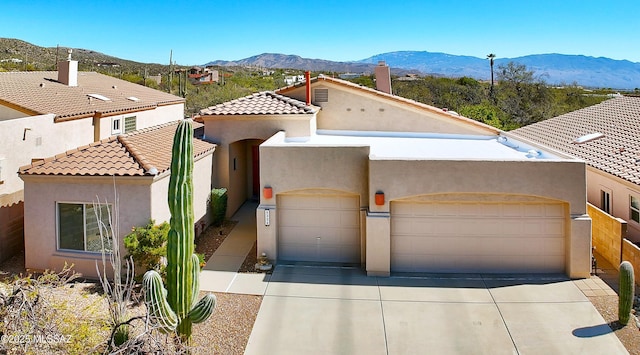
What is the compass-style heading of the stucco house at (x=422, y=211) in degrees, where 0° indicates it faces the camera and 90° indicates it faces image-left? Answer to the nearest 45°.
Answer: approximately 0°

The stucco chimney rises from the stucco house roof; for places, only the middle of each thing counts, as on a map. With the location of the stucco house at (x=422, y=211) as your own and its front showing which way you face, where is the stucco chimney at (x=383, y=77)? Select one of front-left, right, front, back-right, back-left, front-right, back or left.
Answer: back
